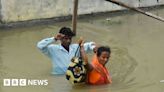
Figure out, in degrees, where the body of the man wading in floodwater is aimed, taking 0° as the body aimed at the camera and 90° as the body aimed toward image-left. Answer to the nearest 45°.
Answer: approximately 315°
